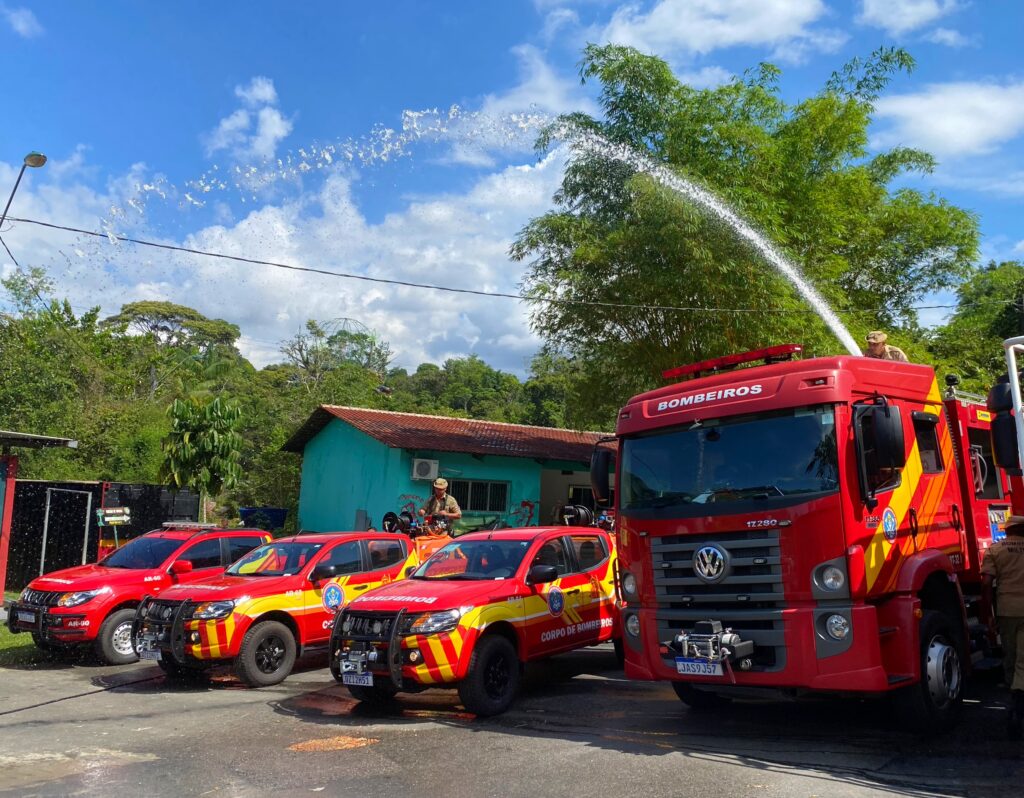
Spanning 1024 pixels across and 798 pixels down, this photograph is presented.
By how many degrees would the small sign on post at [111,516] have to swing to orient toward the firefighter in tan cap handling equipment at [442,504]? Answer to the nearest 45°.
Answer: approximately 45° to its left

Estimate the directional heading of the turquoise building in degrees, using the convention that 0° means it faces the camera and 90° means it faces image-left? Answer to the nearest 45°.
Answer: approximately 315°

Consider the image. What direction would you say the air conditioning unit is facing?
toward the camera

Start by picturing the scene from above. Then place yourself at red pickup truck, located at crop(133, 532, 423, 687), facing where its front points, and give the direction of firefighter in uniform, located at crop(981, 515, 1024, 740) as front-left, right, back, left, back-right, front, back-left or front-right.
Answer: left

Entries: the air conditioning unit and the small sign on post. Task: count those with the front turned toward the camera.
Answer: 2

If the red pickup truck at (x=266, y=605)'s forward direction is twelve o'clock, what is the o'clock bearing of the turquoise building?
The turquoise building is roughly at 5 o'clock from the red pickup truck.

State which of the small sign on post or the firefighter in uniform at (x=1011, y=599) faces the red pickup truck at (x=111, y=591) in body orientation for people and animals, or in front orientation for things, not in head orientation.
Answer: the small sign on post

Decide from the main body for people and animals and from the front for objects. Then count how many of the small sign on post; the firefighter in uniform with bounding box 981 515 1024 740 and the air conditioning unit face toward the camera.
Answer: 2

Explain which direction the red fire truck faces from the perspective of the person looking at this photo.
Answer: facing the viewer and to the left of the viewer

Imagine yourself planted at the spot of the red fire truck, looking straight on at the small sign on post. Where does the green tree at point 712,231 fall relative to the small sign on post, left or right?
right

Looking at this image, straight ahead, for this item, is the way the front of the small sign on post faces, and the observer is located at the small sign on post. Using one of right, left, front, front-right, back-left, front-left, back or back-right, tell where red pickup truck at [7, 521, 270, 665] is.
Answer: front
